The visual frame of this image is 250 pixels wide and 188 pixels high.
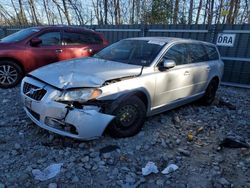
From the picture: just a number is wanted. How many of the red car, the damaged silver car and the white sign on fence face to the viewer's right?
0

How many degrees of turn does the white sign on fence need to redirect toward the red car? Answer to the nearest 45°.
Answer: approximately 45° to its right

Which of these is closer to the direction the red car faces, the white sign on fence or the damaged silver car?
the damaged silver car

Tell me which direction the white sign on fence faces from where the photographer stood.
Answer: facing the viewer

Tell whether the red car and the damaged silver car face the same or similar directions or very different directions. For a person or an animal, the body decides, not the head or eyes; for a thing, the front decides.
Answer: same or similar directions

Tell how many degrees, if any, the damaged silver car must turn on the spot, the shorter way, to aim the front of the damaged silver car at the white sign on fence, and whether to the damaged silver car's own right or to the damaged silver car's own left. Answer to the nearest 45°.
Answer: approximately 180°

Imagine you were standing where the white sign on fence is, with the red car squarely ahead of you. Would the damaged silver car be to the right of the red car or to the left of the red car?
left

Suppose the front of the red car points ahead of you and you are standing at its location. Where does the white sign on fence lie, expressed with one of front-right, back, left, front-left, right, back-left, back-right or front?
back-left

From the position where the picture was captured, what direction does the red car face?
facing the viewer and to the left of the viewer

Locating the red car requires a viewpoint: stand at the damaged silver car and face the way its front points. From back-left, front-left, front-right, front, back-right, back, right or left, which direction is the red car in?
right

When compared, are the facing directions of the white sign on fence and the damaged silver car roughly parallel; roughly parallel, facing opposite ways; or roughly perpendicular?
roughly parallel

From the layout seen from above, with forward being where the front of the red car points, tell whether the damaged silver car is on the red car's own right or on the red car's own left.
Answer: on the red car's own left

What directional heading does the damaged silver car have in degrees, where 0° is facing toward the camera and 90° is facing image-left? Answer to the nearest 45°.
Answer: approximately 45°
